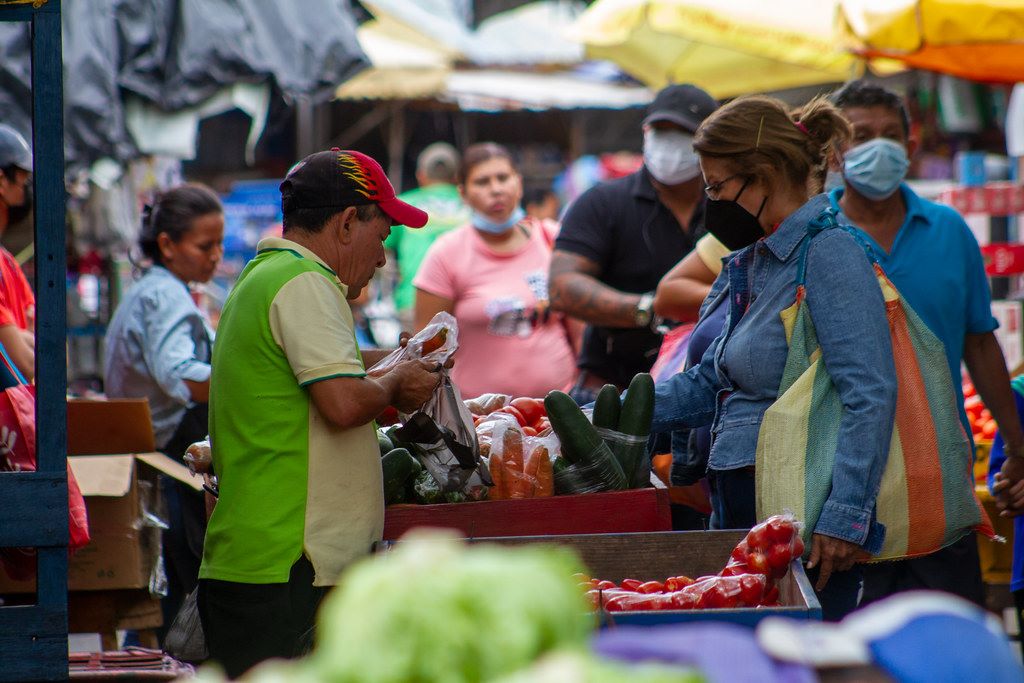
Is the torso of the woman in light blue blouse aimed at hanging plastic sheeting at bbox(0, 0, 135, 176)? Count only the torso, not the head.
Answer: no

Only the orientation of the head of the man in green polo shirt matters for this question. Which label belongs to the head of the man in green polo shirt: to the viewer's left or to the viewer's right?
to the viewer's right

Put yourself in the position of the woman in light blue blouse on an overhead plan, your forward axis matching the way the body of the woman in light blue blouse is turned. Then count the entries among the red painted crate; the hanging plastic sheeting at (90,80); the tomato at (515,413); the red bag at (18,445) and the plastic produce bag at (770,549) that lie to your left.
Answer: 1

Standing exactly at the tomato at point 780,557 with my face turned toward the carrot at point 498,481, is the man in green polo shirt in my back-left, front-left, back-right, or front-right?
front-left

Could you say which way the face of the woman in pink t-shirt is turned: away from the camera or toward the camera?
toward the camera

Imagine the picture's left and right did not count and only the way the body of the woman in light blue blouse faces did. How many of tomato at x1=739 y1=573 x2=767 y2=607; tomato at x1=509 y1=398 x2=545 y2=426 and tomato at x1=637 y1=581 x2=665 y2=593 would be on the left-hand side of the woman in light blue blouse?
0

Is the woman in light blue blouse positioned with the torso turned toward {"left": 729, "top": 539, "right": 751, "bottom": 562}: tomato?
no

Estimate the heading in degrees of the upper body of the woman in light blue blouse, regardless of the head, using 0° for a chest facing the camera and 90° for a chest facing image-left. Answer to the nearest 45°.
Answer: approximately 270°

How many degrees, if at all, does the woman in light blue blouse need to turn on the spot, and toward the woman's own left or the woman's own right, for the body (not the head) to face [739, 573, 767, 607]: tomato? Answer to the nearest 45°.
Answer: approximately 90° to the woman's own right

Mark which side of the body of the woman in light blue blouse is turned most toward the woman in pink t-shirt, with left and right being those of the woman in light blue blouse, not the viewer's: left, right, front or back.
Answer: front

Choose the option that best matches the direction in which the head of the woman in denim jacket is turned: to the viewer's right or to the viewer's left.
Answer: to the viewer's left

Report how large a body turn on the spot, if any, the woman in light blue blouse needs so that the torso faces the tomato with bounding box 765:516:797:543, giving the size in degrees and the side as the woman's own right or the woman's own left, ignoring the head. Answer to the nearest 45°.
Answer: approximately 45° to the woman's own right

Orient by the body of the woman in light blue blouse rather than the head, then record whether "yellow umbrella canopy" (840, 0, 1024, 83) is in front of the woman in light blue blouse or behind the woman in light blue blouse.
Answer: in front
